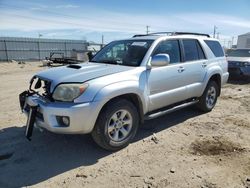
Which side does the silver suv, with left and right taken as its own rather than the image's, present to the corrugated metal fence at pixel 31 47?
right

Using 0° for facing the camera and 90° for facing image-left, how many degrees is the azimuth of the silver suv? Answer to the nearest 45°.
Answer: approximately 45°

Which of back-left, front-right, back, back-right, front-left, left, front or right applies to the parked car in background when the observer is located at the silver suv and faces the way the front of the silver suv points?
back
